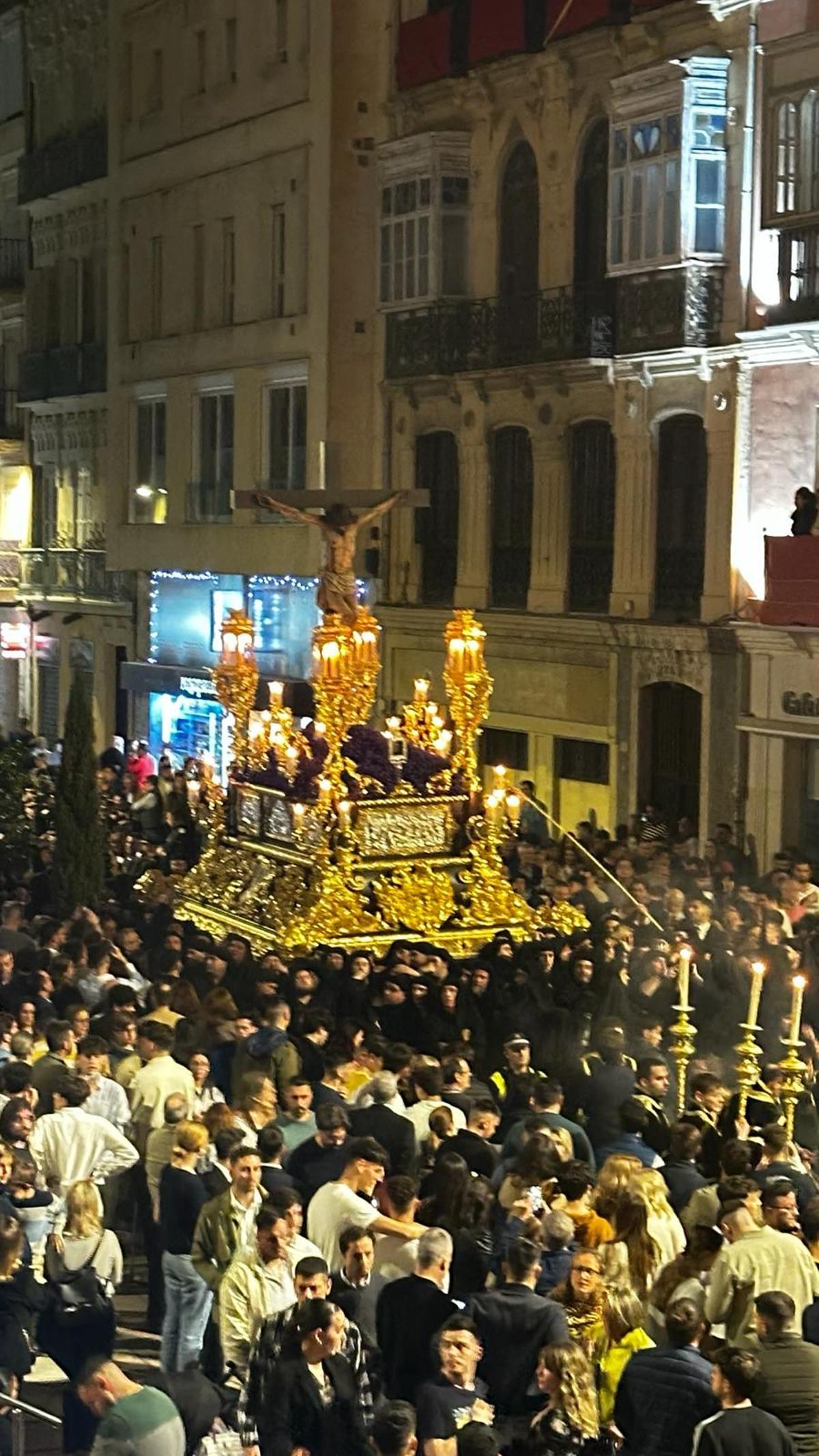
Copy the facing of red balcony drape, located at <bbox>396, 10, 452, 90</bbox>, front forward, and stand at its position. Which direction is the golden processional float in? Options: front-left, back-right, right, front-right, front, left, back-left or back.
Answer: front-left

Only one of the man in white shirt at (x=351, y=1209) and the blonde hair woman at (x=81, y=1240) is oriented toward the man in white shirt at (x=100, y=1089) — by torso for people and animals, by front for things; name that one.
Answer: the blonde hair woman

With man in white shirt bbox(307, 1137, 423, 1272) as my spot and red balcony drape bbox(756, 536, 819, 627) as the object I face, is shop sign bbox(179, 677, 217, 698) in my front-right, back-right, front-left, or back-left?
front-left

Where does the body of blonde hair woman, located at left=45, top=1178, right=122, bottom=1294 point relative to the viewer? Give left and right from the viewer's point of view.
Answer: facing away from the viewer

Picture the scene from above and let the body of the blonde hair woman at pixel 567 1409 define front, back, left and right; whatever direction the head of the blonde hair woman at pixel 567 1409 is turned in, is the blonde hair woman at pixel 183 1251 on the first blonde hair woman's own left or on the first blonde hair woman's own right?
on the first blonde hair woman's own right

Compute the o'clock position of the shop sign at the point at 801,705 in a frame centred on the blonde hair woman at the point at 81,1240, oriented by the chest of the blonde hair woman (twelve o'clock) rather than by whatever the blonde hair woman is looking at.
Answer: The shop sign is roughly at 1 o'clock from the blonde hair woman.

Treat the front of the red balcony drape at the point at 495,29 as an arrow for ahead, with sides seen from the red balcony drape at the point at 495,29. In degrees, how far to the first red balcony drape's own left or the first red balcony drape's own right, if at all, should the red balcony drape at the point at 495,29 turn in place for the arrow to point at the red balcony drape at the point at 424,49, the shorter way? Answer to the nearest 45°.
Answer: approximately 90° to the first red balcony drape's own right

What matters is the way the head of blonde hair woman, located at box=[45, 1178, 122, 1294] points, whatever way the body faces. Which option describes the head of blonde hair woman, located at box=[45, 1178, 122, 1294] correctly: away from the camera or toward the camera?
away from the camera

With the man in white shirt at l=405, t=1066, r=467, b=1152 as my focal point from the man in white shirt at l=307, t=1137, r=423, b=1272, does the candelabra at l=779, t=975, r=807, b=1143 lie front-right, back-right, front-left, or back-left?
front-right
